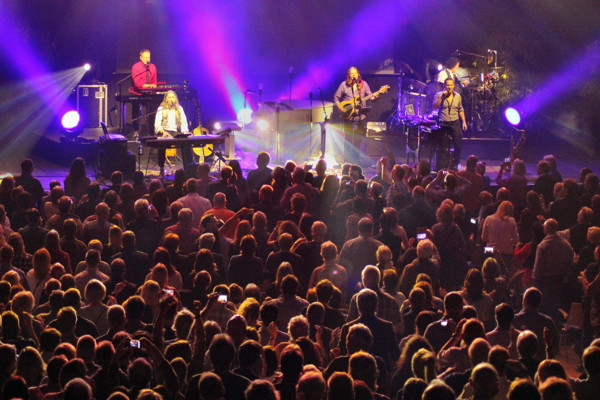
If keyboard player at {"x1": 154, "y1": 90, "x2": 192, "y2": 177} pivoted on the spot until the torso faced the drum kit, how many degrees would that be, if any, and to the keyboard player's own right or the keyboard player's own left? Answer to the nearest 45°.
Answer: approximately 90° to the keyboard player's own left

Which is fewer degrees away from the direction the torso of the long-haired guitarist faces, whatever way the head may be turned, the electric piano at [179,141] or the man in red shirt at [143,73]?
the electric piano

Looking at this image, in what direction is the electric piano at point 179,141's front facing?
away from the camera

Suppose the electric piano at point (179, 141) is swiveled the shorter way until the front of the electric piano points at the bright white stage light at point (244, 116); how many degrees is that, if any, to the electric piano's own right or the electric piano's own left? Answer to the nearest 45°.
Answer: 0° — it already faces it

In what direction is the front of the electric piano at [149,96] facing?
away from the camera

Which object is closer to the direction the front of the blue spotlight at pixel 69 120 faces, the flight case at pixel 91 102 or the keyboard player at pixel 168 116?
the keyboard player

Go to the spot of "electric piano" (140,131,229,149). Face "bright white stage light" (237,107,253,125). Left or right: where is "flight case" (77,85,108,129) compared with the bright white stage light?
left

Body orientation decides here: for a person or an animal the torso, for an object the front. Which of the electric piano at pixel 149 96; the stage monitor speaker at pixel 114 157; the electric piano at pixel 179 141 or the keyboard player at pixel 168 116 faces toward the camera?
the keyboard player

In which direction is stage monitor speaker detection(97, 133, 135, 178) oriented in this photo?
away from the camera

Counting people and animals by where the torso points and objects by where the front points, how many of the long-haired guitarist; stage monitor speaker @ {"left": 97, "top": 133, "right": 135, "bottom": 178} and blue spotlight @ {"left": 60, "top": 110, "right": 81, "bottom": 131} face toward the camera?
2

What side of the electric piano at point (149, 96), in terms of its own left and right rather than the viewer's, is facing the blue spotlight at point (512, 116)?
right

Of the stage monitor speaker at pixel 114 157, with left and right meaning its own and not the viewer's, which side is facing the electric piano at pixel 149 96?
front

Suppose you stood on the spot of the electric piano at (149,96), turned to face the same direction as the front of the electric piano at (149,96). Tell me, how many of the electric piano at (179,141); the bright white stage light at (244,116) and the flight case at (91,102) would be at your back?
1

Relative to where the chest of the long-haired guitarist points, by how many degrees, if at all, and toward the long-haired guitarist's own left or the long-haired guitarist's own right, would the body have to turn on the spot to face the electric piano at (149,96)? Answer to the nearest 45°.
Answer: approximately 90° to the long-haired guitarist's own right

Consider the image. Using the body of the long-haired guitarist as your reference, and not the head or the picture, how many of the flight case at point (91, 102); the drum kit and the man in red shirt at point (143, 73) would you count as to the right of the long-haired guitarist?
2
